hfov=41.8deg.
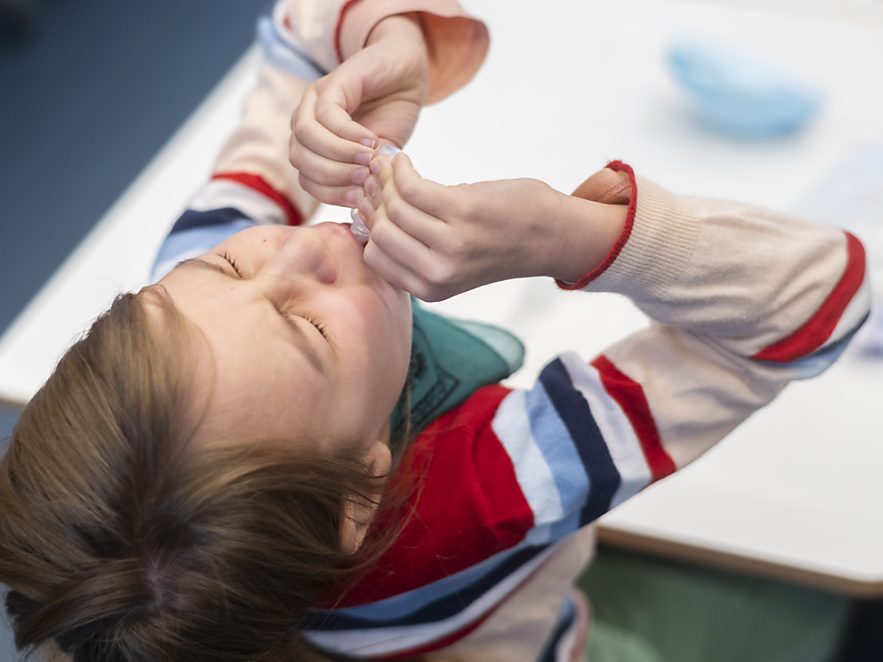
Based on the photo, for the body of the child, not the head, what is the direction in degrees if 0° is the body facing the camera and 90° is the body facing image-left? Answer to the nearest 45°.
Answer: approximately 225°
